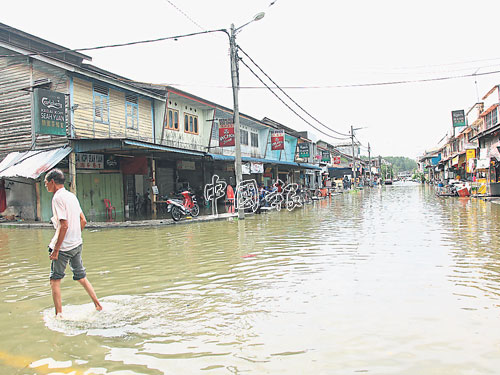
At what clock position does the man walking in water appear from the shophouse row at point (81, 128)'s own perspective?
The man walking in water is roughly at 1 o'clock from the shophouse row.

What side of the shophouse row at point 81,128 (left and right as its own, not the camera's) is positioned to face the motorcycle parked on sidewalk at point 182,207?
front

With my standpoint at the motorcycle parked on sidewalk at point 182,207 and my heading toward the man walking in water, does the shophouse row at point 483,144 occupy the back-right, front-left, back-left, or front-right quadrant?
back-left

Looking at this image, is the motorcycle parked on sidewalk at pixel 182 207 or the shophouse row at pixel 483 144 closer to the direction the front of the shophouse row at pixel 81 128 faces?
the motorcycle parked on sidewalk

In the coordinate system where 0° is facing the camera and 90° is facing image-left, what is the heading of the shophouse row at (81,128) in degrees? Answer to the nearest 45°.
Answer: approximately 315°

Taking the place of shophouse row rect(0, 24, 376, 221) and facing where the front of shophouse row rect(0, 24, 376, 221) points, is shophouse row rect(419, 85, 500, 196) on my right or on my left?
on my left
